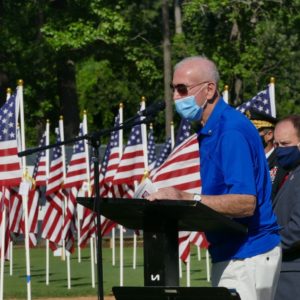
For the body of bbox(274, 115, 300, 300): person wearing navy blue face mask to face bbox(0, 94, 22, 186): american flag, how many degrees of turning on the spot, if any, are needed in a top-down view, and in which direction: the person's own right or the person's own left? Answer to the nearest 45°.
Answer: approximately 90° to the person's own right

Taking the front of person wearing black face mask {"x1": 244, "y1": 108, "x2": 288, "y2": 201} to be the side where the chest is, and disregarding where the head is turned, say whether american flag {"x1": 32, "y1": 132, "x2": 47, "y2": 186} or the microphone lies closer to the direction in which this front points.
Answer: the microphone

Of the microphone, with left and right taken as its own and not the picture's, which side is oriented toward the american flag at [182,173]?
left

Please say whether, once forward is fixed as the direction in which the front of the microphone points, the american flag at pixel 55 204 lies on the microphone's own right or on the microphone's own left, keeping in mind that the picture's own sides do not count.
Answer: on the microphone's own left

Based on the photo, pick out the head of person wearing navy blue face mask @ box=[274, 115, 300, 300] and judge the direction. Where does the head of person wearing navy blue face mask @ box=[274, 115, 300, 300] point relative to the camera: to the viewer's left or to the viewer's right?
to the viewer's left

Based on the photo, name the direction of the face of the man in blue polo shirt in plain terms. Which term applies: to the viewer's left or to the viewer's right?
to the viewer's left

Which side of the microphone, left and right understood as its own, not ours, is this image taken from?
right
